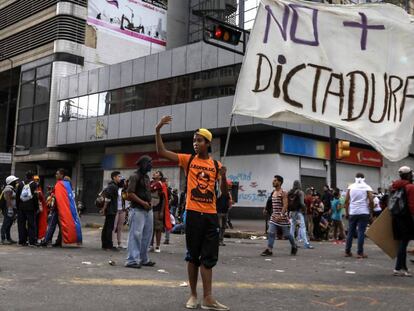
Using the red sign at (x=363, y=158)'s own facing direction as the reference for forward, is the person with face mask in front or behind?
in front

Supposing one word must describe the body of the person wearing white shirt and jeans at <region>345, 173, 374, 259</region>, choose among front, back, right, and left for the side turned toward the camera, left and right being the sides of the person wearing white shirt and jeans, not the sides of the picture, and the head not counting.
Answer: back

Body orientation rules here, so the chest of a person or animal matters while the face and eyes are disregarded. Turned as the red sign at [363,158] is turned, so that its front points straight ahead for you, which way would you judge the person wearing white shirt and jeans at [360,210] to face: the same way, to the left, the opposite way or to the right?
the opposite way

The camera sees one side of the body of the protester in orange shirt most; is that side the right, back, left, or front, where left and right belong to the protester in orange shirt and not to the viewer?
front

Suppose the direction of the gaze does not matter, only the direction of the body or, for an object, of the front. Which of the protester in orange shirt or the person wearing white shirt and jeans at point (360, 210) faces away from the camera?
the person wearing white shirt and jeans

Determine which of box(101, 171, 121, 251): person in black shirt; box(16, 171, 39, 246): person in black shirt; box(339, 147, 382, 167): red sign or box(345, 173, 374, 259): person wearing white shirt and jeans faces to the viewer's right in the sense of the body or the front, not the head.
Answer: box(101, 171, 121, 251): person in black shirt

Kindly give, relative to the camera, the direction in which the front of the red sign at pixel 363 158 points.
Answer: facing the viewer

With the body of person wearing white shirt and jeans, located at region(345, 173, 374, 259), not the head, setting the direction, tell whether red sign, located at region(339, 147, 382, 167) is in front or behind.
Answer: in front

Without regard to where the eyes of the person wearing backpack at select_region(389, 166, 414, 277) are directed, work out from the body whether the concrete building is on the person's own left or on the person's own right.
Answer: on the person's own left

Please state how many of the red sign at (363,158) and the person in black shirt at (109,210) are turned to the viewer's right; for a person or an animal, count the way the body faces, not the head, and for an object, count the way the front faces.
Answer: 1

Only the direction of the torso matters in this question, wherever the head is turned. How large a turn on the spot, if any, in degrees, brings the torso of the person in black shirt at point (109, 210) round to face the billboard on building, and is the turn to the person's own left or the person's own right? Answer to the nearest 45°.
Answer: approximately 90° to the person's own left

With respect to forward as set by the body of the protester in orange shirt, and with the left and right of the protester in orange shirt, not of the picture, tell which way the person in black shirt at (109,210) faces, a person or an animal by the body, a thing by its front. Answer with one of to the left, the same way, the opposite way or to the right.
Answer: to the left

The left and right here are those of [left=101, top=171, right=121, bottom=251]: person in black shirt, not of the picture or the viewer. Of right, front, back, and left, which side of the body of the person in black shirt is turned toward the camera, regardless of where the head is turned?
right
